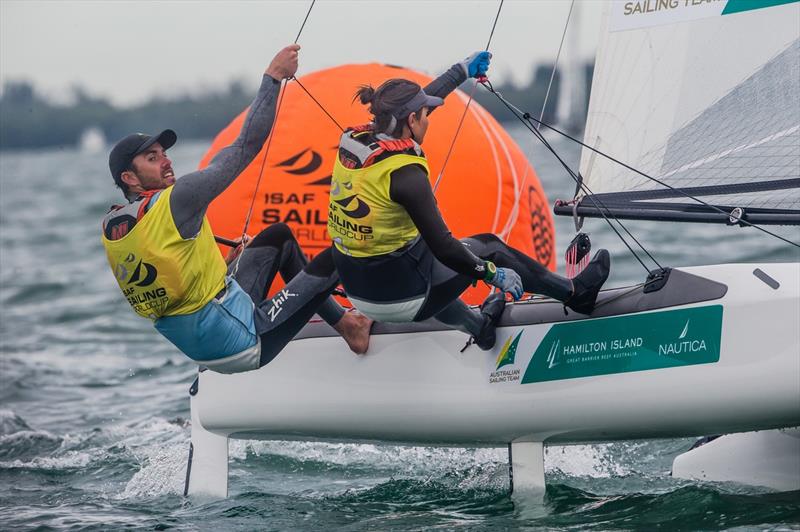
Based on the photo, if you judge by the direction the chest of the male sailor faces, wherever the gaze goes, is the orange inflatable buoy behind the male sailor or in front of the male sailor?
in front

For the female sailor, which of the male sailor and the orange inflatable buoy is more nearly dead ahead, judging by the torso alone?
the orange inflatable buoy

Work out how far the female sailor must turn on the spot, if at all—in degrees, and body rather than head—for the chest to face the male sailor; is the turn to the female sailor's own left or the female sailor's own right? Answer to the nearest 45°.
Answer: approximately 135° to the female sailor's own left

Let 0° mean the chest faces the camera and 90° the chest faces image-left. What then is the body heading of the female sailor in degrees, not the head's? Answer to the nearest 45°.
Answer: approximately 225°

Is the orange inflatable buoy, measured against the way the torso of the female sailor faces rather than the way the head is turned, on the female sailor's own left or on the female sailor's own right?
on the female sailor's own left
